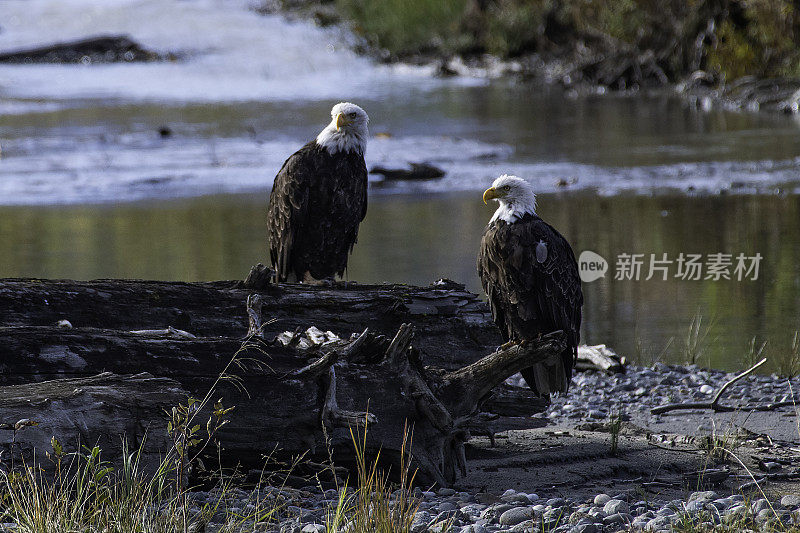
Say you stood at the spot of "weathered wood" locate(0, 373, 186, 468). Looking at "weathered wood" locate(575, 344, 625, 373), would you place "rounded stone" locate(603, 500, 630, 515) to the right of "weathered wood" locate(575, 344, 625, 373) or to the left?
right

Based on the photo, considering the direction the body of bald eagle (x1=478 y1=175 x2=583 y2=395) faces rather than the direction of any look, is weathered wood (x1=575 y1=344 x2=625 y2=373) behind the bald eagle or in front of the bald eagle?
behind

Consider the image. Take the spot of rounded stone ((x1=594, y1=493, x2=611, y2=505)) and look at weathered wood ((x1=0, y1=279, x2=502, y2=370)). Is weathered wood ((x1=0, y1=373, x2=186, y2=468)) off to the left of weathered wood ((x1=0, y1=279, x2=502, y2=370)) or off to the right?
left

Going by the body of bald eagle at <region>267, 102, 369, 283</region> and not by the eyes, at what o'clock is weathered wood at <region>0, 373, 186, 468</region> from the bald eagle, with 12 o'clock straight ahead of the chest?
The weathered wood is roughly at 2 o'clock from the bald eagle.

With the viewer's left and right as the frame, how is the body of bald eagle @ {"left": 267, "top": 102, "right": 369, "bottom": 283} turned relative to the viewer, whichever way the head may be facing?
facing the viewer and to the right of the viewer

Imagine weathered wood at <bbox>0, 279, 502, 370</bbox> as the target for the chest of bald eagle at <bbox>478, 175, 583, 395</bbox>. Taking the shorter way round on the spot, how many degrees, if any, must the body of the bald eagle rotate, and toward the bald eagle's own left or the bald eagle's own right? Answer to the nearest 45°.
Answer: approximately 45° to the bald eagle's own right
